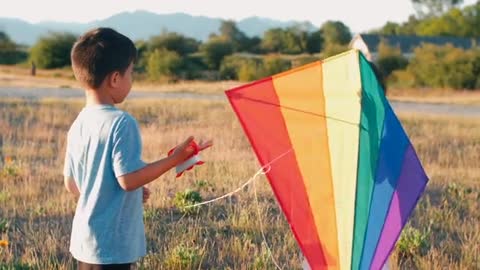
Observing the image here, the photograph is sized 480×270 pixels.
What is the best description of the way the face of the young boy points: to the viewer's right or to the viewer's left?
to the viewer's right

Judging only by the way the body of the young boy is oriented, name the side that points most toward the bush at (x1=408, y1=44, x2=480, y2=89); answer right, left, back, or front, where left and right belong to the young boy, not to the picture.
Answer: front

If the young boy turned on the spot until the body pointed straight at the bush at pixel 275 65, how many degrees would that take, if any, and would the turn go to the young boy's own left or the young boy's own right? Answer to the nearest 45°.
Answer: approximately 45° to the young boy's own left

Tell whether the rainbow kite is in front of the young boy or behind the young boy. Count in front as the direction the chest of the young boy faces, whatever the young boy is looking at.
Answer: in front

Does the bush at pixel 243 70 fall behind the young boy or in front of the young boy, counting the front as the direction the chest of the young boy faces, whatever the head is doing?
in front

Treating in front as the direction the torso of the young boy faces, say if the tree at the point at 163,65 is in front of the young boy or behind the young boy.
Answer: in front

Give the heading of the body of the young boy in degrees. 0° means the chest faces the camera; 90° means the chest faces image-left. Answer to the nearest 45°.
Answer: approximately 225°
